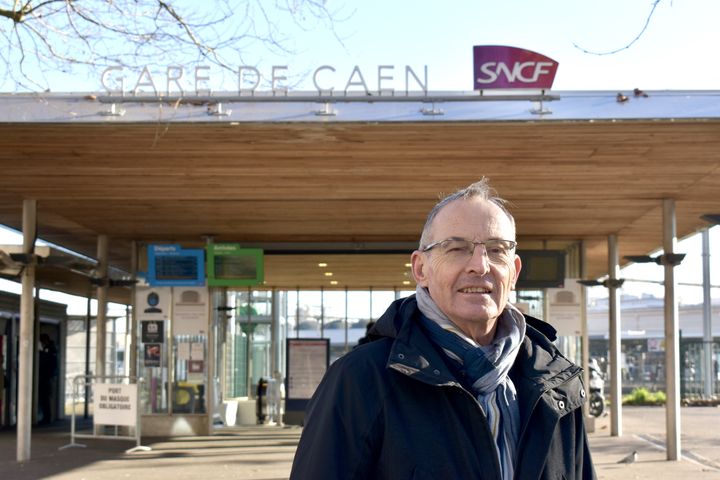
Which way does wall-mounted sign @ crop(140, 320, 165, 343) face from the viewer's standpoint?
toward the camera

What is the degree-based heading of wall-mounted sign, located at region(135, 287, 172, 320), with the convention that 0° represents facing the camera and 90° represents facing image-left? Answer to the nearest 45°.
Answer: approximately 0°

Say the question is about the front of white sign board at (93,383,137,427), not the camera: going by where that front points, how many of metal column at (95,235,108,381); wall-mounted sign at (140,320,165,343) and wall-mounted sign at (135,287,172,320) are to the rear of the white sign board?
3

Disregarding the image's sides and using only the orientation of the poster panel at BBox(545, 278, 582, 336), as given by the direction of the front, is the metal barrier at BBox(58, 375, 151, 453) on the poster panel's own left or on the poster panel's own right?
on the poster panel's own right

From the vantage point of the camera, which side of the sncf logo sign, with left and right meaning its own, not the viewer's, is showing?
front

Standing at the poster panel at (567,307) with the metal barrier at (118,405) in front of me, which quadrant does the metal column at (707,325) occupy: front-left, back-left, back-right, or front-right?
back-right

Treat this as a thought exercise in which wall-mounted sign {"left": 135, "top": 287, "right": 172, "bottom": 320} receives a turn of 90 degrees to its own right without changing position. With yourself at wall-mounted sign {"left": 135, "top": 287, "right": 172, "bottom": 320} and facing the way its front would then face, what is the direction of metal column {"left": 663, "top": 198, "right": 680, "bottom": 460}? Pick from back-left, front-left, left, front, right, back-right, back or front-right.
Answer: back-left

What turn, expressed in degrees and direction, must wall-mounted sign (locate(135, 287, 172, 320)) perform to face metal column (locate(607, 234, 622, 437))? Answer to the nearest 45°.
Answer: approximately 90° to its left

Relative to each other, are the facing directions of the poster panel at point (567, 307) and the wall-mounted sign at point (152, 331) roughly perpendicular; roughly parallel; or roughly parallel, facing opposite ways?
roughly parallel

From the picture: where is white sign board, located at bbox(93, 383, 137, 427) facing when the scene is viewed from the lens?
facing the viewer

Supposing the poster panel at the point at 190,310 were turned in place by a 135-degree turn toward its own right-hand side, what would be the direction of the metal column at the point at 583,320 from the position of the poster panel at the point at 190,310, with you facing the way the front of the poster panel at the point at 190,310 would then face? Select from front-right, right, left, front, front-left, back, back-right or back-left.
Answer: back-right

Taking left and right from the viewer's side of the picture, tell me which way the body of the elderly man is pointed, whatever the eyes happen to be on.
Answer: facing the viewer and to the right of the viewer
